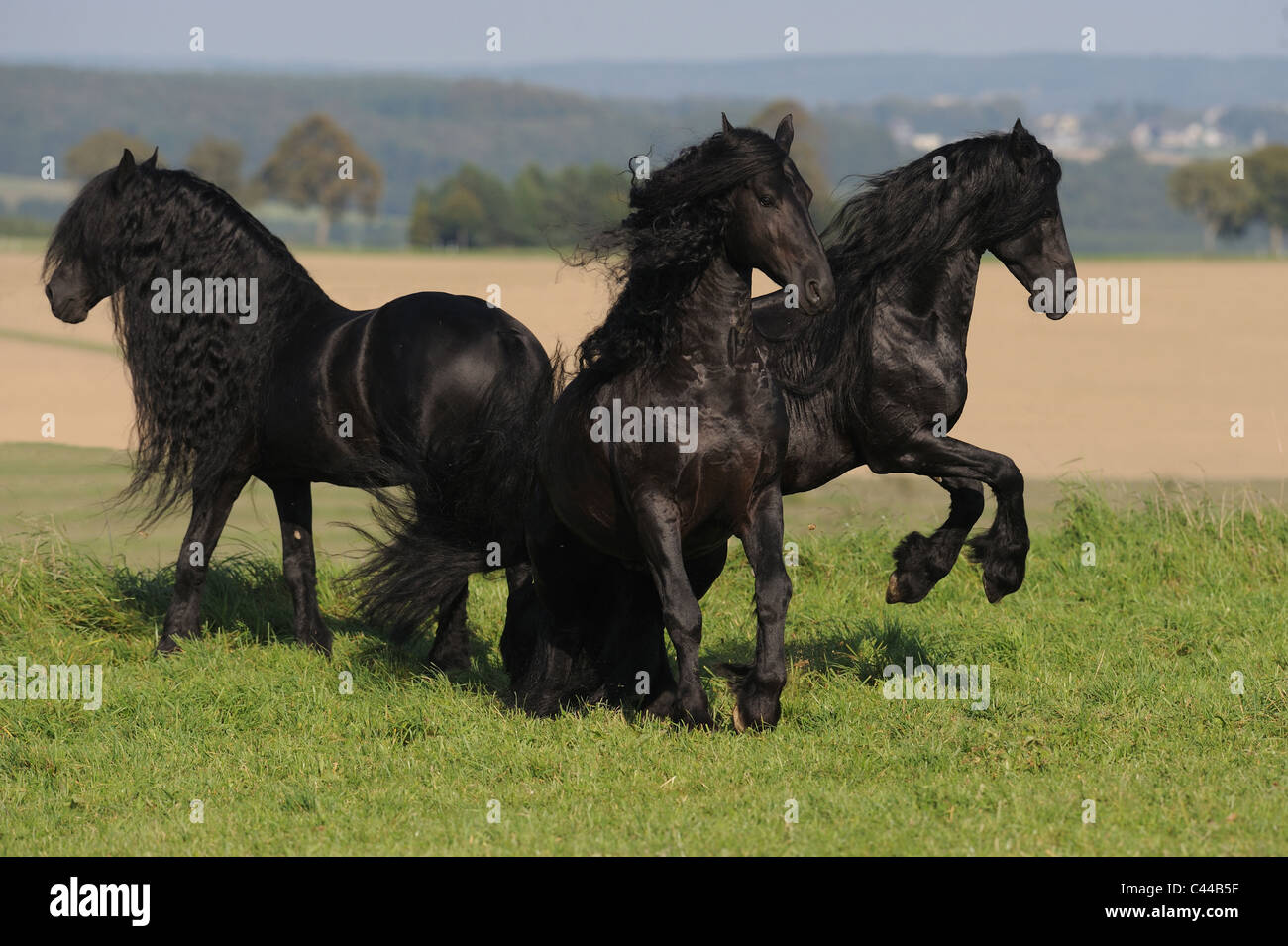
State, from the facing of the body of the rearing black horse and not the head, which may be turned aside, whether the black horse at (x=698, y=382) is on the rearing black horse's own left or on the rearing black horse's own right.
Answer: on the rearing black horse's own right

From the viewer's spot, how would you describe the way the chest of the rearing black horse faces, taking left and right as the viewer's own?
facing to the right of the viewer

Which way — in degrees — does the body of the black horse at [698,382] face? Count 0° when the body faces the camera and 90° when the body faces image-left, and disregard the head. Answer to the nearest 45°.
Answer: approximately 315°

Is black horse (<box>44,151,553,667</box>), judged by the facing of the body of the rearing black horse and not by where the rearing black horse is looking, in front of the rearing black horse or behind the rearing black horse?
behind

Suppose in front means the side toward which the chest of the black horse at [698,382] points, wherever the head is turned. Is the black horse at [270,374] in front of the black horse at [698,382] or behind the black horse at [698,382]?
behind

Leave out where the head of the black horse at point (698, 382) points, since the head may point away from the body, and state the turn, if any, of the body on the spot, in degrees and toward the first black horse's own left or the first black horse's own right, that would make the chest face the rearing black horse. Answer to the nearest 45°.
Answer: approximately 90° to the first black horse's own left
